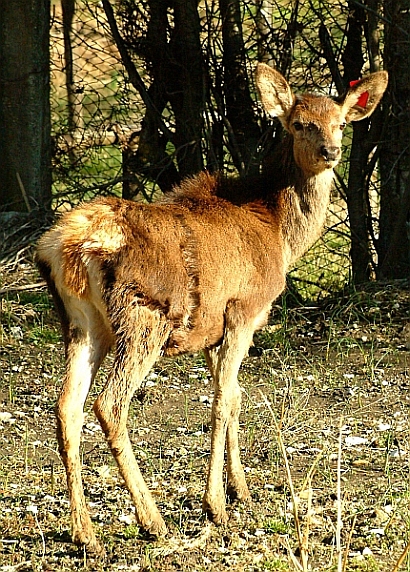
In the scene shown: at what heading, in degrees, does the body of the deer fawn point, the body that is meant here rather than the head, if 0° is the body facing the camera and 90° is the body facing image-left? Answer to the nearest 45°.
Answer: approximately 225°

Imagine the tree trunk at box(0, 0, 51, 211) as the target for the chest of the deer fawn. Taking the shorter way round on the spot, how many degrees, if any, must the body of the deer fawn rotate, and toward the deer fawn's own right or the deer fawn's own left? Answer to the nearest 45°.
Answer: approximately 45° to the deer fawn's own left

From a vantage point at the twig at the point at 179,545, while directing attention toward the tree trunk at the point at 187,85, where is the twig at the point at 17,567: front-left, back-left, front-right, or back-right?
back-left

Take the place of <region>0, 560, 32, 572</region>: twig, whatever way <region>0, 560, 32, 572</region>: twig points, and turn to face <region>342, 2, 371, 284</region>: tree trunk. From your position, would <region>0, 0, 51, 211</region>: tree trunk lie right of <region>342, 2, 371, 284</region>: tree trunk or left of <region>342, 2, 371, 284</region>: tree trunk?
left

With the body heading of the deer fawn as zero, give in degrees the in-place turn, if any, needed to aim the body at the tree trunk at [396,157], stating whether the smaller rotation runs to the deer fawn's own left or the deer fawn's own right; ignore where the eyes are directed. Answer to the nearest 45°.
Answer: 0° — it already faces it

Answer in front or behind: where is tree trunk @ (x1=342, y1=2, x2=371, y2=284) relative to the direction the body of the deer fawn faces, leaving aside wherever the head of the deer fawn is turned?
in front

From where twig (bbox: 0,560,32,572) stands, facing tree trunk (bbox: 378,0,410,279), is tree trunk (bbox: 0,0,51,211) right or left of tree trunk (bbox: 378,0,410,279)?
left
